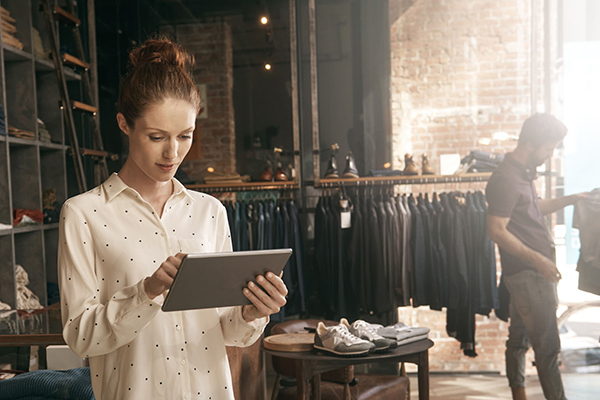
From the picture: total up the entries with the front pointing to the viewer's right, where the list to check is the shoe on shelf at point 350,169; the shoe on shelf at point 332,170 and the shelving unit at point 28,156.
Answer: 1

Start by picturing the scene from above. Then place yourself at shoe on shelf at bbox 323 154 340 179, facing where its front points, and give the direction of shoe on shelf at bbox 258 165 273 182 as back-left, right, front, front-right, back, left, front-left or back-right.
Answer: right

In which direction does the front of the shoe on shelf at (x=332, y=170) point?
toward the camera

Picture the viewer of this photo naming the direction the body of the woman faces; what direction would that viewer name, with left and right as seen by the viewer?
facing the viewer and to the right of the viewer

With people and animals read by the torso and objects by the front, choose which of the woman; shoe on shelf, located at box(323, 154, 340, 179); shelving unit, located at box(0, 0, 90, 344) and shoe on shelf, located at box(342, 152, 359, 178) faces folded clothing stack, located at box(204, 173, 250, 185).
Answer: the shelving unit

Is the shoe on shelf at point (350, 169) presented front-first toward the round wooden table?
yes

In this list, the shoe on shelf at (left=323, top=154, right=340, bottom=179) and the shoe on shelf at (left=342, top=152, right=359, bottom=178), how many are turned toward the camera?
2

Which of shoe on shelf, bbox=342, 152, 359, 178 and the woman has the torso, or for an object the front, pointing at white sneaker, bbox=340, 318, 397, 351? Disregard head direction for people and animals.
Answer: the shoe on shelf

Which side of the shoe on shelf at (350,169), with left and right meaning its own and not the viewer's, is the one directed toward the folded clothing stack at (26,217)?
right

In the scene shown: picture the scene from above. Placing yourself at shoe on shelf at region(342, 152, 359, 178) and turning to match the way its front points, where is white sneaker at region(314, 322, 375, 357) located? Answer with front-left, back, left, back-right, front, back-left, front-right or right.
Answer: front

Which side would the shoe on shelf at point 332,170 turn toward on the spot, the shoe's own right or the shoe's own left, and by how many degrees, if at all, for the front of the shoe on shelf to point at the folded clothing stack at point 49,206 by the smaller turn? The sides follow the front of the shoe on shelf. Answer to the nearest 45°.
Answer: approximately 90° to the shoe's own right

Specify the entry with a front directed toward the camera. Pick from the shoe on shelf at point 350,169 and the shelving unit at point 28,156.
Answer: the shoe on shelf

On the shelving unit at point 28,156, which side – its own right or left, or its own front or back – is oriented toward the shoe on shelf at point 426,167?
front

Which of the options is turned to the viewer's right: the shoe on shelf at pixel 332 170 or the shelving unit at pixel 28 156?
the shelving unit

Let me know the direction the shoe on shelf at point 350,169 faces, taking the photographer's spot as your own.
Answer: facing the viewer

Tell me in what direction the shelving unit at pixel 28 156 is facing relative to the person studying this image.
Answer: facing to the right of the viewer

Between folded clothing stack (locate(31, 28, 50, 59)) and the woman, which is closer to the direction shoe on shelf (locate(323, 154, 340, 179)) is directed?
the woman
